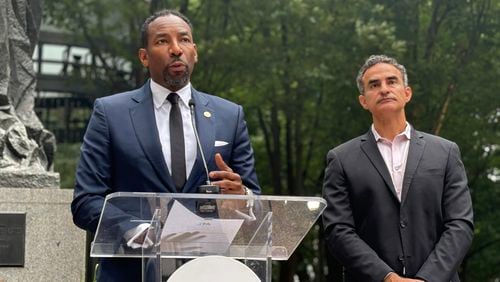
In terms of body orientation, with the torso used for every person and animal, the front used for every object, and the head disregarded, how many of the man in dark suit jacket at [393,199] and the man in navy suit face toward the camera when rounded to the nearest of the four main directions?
2

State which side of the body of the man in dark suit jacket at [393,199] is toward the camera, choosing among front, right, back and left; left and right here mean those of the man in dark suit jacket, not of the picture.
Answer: front

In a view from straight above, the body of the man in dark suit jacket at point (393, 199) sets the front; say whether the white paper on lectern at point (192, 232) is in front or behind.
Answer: in front

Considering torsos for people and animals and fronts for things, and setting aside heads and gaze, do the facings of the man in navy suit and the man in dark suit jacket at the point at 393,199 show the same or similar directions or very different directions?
same or similar directions

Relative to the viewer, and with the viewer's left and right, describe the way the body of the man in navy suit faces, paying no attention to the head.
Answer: facing the viewer

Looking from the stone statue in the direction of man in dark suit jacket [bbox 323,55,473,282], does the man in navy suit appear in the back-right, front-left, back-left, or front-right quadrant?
front-right

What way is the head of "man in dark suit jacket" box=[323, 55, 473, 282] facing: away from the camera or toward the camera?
toward the camera

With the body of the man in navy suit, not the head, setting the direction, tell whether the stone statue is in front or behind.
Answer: behind

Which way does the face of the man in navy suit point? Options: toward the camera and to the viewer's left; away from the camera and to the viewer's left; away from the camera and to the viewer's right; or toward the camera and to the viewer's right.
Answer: toward the camera and to the viewer's right
